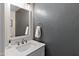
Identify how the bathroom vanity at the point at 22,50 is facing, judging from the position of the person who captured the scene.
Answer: facing the viewer and to the right of the viewer

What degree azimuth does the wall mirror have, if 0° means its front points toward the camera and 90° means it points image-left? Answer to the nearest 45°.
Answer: approximately 315°

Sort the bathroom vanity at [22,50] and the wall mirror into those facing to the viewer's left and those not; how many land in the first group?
0

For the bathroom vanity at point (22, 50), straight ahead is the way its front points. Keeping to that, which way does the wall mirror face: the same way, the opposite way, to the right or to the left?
the same way
